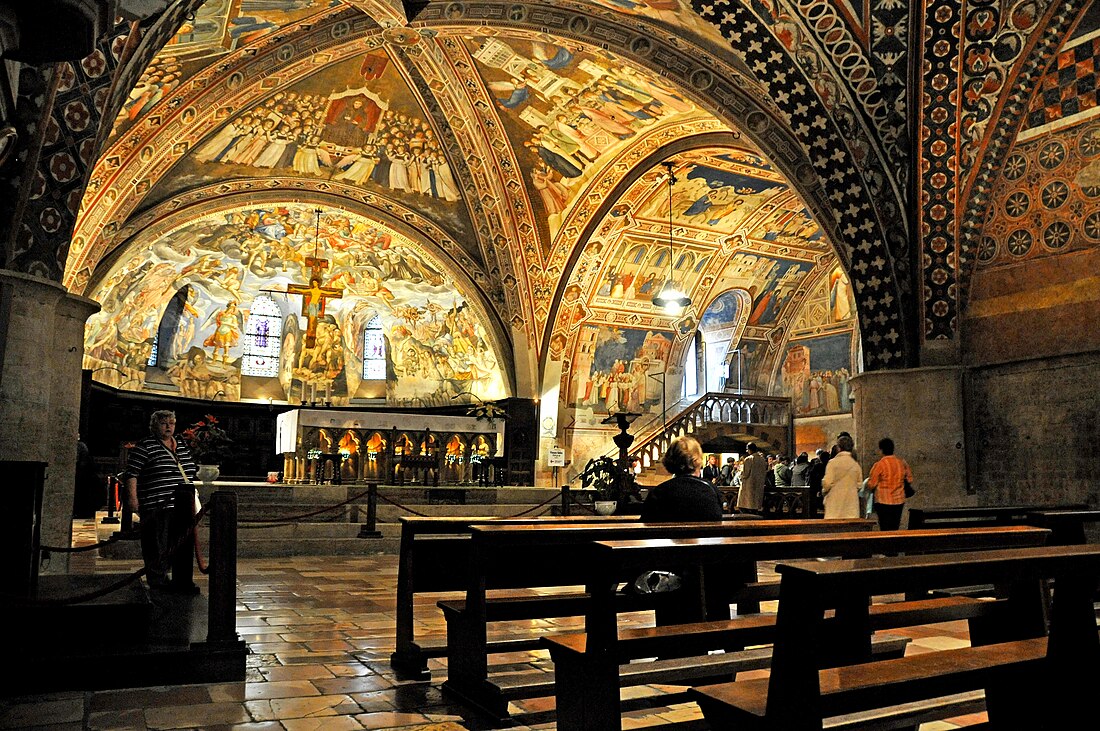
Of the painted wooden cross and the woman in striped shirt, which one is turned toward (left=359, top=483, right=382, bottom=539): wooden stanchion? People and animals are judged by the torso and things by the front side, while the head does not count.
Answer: the painted wooden cross

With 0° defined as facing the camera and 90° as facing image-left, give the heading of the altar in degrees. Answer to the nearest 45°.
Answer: approximately 0°

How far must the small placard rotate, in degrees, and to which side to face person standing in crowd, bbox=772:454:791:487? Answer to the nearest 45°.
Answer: approximately 90° to its left

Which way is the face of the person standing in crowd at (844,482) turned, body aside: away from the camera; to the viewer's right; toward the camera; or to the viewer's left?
away from the camera

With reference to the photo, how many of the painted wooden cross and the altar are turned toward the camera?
2

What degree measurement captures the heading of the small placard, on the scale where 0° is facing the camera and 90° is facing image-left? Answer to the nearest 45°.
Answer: approximately 0°

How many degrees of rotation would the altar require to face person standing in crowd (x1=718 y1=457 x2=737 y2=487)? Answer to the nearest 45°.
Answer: approximately 90° to its left

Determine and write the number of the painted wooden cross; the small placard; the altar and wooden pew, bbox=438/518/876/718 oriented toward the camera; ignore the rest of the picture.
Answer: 3
